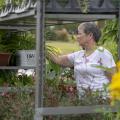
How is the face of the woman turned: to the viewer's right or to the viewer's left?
to the viewer's left

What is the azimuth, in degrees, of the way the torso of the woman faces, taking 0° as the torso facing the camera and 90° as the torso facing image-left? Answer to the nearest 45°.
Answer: approximately 45°
